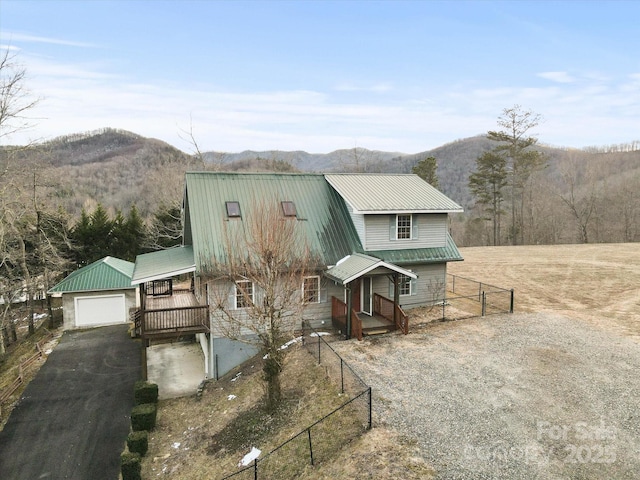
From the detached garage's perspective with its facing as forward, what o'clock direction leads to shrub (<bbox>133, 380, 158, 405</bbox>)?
The shrub is roughly at 12 o'clock from the detached garage.

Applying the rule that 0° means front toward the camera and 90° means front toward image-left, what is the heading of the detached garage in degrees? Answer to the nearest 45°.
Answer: approximately 0°

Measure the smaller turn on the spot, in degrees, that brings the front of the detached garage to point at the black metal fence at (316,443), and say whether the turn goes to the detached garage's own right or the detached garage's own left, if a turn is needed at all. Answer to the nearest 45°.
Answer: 0° — it already faces it

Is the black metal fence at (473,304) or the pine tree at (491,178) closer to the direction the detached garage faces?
the black metal fence

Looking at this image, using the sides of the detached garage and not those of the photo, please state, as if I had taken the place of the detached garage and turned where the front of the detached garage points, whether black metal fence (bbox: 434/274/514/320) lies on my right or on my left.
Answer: on my left

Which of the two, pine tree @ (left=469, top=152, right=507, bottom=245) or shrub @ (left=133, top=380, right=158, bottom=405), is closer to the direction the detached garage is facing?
the shrub

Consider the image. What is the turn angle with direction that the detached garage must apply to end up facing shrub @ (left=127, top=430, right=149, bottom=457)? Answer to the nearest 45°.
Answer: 0° — it already faces it

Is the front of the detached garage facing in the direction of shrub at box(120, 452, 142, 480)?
yes

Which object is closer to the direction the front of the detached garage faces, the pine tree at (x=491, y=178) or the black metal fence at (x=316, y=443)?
the black metal fence
